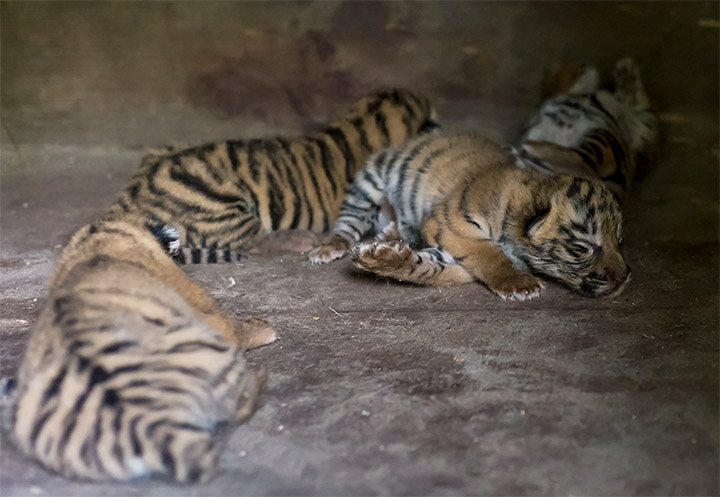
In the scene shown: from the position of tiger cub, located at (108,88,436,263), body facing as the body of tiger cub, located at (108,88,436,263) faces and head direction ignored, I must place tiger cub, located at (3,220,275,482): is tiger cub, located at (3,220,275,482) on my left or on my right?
on my right

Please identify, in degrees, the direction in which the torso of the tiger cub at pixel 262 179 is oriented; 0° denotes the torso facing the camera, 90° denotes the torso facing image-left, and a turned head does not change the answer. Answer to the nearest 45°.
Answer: approximately 270°

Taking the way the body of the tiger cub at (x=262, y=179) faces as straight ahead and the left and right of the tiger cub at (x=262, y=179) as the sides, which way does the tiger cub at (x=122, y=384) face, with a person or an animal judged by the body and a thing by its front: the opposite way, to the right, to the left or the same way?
to the left

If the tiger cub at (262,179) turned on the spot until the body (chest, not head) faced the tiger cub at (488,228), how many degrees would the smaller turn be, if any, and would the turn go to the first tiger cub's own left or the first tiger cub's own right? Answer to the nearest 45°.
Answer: approximately 45° to the first tiger cub's own right

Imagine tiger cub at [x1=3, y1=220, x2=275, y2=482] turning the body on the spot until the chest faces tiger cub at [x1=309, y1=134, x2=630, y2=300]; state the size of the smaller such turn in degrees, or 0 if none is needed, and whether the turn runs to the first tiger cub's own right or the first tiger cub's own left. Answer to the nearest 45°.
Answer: approximately 45° to the first tiger cub's own right

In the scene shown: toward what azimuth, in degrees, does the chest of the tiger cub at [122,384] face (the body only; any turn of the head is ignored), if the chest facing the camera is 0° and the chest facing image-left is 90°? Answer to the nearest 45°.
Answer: approximately 180°

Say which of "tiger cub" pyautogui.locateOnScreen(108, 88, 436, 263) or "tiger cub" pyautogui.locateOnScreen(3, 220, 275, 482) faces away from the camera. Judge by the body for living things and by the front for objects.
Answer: "tiger cub" pyautogui.locateOnScreen(3, 220, 275, 482)
